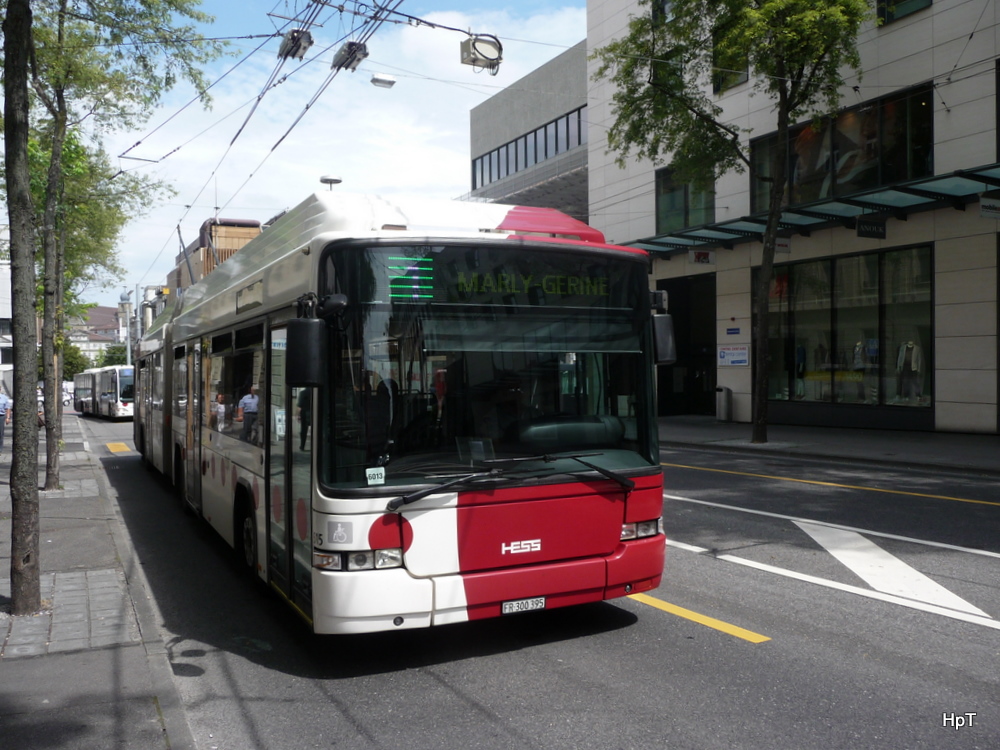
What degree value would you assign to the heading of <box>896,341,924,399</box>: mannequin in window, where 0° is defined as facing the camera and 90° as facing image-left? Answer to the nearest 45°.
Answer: approximately 45°

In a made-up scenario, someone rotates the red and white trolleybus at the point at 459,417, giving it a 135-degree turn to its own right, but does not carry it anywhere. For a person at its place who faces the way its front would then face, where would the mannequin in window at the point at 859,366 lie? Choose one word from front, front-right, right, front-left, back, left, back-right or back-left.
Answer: back-right

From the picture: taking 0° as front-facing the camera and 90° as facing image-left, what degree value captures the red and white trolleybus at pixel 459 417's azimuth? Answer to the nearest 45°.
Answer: approximately 315°

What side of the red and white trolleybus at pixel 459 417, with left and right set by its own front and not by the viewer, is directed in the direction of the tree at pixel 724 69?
left

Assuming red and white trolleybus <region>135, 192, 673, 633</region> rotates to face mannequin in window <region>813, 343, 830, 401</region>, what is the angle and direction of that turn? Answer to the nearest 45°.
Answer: approximately 90° to its left

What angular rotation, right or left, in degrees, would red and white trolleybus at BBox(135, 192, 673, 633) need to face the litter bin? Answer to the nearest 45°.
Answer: approximately 90° to its left

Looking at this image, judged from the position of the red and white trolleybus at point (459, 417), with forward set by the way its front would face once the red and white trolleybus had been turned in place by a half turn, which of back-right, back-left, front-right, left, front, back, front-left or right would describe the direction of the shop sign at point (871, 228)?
right

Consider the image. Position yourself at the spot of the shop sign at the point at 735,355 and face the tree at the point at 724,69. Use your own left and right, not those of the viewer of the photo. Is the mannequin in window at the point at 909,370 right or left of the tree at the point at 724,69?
left

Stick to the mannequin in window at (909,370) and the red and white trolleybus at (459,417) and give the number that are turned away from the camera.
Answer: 0

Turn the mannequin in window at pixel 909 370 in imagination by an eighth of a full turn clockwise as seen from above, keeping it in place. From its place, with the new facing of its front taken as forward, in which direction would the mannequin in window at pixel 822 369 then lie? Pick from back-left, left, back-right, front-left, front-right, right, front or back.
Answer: front-right

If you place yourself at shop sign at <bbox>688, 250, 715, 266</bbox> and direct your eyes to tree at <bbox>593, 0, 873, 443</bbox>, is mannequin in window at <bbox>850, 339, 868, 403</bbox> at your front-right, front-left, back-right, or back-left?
front-left

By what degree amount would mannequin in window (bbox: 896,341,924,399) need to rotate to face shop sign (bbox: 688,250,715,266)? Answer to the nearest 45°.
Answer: approximately 90° to its right

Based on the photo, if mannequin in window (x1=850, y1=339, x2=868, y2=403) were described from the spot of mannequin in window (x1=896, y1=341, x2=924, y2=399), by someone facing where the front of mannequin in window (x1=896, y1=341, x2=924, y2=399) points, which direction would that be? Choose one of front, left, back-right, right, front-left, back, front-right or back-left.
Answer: right

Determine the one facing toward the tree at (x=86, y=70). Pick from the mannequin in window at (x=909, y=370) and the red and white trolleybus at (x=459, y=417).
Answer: the mannequin in window

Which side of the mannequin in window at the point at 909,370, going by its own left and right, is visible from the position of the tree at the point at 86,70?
front
